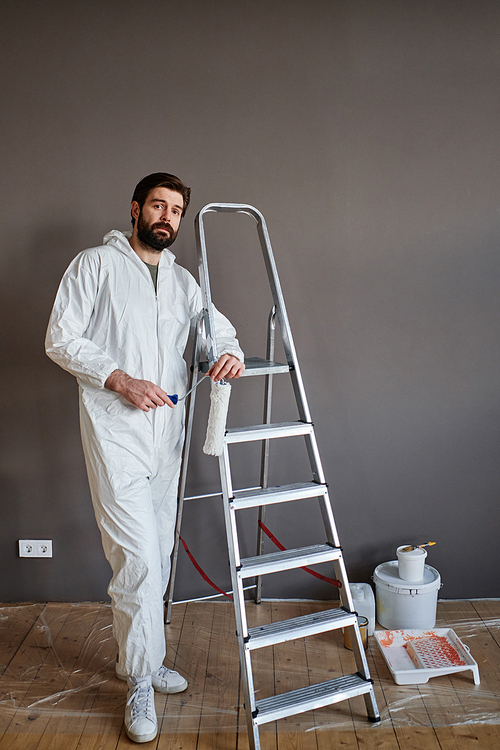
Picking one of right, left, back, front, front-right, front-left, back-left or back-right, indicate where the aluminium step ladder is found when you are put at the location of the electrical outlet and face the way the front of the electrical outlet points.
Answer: front-left

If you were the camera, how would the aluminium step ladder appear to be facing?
facing the viewer and to the right of the viewer

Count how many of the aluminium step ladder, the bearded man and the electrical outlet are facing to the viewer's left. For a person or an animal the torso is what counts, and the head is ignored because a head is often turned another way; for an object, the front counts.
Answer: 0

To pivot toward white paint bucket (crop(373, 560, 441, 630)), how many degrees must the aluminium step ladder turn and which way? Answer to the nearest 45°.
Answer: approximately 90° to its left

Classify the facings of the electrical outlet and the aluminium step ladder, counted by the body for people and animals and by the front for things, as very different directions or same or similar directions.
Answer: same or similar directions

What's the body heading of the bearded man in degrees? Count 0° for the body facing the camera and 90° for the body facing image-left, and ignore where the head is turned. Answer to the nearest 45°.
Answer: approximately 315°

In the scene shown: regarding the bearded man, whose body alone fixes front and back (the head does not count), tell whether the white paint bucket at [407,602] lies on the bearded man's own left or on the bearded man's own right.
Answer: on the bearded man's own left

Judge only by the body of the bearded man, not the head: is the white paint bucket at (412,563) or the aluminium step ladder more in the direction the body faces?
the aluminium step ladder

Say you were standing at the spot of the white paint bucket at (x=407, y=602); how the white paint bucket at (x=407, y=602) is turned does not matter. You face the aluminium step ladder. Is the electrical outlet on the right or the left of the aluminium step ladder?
right

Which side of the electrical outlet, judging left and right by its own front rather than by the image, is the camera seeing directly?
front

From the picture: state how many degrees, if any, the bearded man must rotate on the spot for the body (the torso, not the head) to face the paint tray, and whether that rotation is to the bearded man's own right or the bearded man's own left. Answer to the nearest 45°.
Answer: approximately 45° to the bearded man's own left

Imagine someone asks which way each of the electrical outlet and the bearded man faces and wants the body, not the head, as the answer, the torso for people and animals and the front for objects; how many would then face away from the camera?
0
